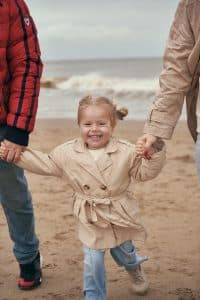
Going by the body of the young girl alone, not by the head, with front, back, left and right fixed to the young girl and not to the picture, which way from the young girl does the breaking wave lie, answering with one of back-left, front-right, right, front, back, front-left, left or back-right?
back

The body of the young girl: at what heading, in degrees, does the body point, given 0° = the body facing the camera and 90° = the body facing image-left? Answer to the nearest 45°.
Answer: approximately 0°
